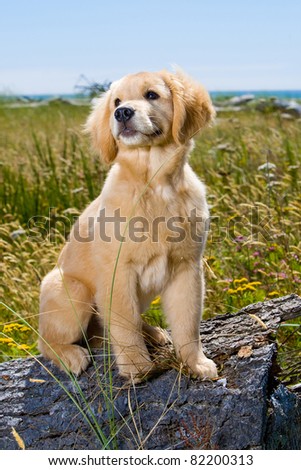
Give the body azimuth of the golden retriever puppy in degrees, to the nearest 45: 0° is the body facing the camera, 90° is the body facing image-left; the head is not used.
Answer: approximately 315°

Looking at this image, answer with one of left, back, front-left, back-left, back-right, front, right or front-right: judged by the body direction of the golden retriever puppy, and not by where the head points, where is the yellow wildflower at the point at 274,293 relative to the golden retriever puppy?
left
